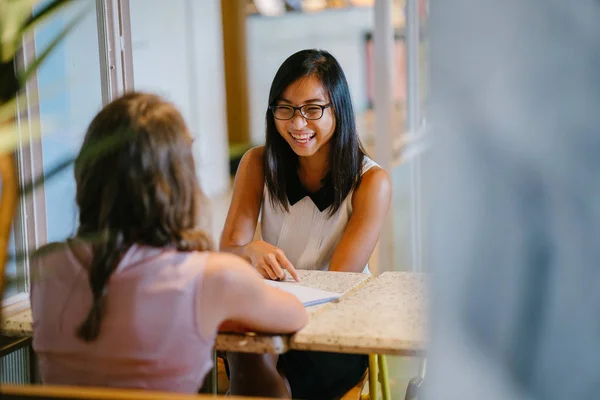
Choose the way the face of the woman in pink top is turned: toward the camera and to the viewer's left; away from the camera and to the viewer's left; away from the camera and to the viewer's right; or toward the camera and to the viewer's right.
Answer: away from the camera and to the viewer's right

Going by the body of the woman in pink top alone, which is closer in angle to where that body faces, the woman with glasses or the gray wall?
the woman with glasses

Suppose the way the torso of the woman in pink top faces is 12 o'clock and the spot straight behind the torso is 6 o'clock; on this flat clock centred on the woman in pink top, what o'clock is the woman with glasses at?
The woman with glasses is roughly at 1 o'clock from the woman in pink top.

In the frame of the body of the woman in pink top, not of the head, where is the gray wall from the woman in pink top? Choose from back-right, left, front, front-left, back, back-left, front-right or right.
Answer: back-right

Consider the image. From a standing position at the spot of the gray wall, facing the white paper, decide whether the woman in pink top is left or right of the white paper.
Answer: left

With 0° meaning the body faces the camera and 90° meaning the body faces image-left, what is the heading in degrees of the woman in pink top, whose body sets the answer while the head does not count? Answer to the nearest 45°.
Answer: approximately 180°
